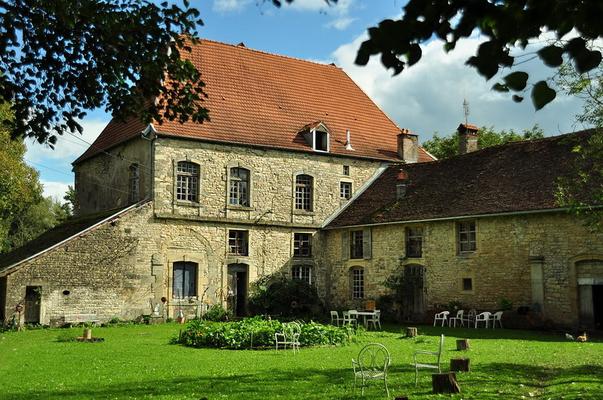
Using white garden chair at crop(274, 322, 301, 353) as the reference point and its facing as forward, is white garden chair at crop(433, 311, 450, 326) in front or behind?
behind

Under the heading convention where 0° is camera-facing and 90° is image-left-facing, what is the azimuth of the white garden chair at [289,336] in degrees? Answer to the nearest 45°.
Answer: approximately 45°

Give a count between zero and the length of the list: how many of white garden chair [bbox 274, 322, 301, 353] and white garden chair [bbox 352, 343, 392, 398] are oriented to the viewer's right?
0

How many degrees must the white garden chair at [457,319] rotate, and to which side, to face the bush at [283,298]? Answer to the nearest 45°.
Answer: approximately 45° to its right

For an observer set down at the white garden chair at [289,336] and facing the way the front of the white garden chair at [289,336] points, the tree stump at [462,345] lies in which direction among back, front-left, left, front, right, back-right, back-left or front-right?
back-left

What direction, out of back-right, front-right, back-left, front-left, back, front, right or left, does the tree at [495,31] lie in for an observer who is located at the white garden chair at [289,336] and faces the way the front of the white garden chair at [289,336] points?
front-left

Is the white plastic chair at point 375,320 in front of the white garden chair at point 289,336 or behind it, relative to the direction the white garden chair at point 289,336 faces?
behind

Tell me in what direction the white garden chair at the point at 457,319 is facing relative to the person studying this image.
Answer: facing the viewer and to the left of the viewer

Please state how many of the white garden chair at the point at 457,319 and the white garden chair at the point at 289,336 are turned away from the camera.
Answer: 0

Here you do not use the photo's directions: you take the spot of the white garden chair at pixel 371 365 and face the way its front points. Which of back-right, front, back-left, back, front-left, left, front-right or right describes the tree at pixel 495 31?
back-left
